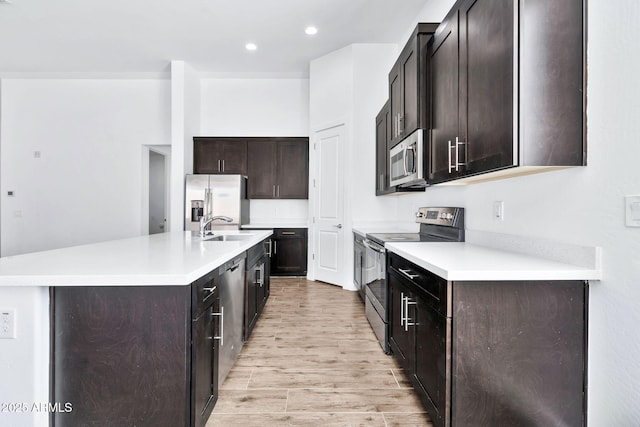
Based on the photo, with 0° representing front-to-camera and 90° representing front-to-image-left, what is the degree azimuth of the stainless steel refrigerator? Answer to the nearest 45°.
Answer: approximately 0°

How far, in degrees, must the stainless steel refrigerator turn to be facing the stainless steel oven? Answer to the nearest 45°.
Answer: approximately 45° to its left

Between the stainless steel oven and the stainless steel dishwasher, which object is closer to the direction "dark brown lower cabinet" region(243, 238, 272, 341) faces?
the stainless steel oven

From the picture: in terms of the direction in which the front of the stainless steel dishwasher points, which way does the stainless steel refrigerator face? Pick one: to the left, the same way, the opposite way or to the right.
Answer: to the right

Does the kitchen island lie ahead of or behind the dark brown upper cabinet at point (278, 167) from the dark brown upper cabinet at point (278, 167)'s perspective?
ahead

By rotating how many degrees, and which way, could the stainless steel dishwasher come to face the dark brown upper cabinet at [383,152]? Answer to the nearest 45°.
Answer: approximately 45° to its left

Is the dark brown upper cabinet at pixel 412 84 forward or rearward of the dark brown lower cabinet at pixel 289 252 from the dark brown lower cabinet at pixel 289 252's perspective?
forward

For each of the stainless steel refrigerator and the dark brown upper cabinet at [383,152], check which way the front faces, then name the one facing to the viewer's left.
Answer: the dark brown upper cabinet

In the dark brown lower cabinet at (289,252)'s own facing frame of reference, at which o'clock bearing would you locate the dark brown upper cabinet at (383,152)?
The dark brown upper cabinet is roughly at 11 o'clock from the dark brown lower cabinet.

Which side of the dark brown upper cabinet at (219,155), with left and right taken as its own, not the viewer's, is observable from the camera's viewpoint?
front

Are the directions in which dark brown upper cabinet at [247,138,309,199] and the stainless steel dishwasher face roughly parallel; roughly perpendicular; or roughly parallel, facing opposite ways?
roughly perpendicular

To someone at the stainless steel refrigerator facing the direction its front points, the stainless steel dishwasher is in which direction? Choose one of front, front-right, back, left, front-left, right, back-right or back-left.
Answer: front

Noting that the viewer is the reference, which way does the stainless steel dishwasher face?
facing to the right of the viewer
